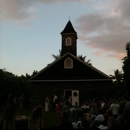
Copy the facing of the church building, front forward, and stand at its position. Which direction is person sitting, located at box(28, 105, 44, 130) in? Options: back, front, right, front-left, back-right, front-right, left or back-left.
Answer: front

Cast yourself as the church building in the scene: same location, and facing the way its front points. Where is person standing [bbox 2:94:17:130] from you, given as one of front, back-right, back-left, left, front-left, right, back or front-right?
front

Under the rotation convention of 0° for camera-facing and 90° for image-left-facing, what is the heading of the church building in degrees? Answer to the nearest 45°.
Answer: approximately 0°
